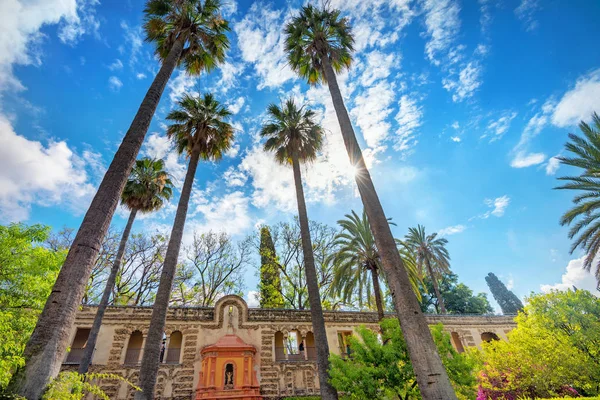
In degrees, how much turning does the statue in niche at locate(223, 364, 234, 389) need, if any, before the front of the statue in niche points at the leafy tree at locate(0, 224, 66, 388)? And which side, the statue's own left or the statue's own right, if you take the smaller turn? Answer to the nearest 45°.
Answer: approximately 45° to the statue's own right

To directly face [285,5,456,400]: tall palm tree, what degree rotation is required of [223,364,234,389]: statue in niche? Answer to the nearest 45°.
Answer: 0° — it already faces it

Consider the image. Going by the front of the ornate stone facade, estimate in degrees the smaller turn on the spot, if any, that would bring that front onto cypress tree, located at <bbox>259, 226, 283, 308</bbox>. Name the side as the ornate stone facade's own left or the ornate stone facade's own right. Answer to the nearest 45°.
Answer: approximately 135° to the ornate stone facade's own left

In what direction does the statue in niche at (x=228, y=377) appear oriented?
toward the camera

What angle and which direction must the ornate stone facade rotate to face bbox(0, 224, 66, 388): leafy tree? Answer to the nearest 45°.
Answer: approximately 45° to its right

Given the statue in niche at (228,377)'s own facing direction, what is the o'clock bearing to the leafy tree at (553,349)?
The leafy tree is roughly at 10 o'clock from the statue in niche.

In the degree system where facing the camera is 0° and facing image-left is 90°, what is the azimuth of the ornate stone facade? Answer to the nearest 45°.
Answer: approximately 0°
